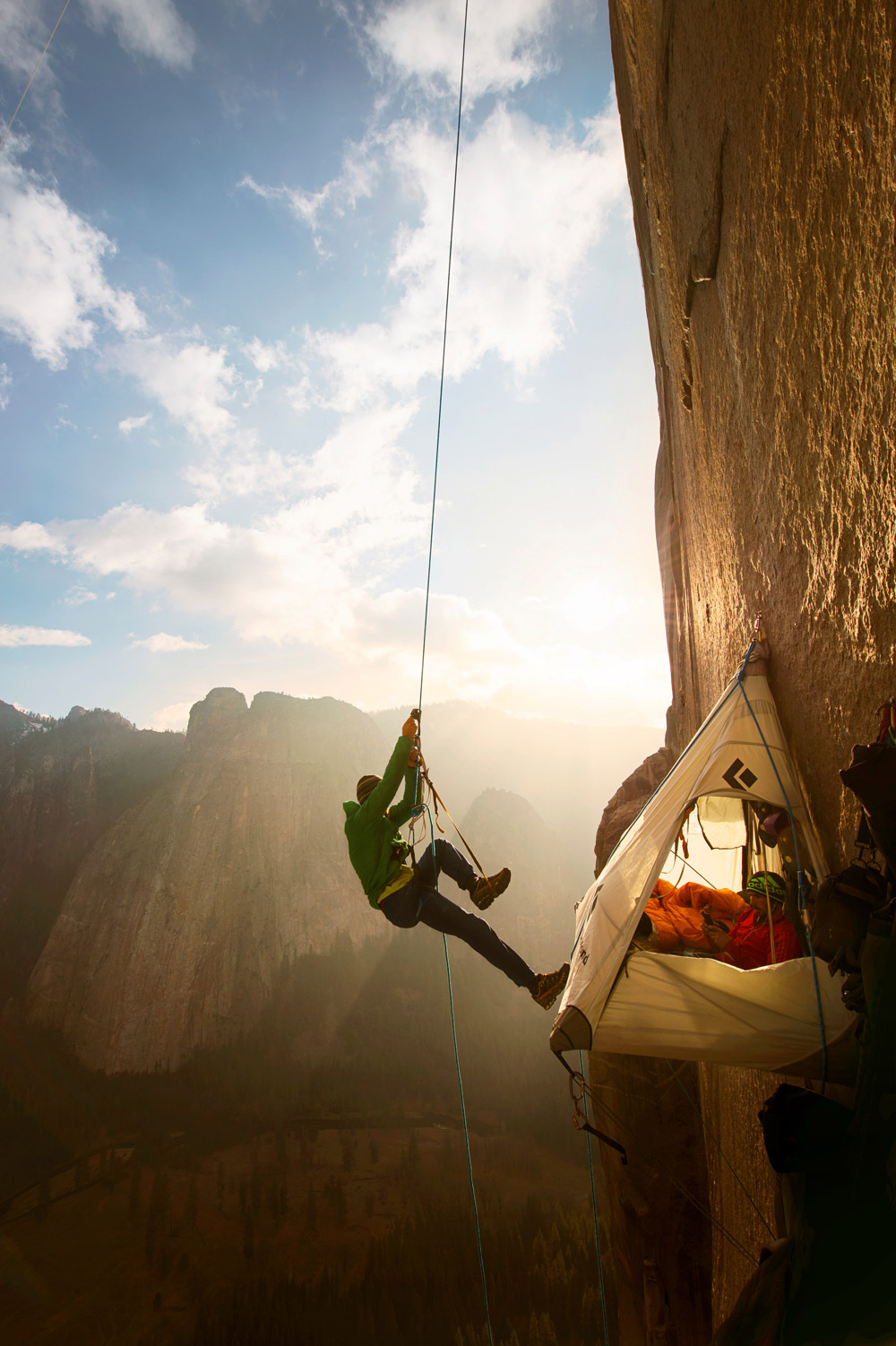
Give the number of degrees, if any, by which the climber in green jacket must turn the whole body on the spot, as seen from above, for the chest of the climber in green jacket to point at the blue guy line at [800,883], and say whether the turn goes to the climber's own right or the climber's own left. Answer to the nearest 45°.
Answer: approximately 45° to the climber's own right

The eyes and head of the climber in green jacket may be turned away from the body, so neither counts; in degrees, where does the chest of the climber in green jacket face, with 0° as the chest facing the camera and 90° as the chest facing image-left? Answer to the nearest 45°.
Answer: approximately 270°

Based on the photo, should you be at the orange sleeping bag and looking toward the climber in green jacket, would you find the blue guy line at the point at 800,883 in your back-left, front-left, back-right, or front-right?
back-left

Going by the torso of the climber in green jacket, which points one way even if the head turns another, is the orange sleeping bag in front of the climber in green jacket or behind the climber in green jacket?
in front
